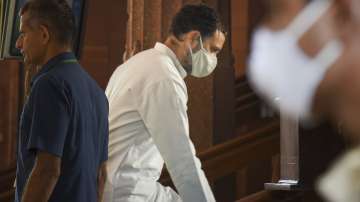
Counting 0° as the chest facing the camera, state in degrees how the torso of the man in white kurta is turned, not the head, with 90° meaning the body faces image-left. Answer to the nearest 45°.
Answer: approximately 270°

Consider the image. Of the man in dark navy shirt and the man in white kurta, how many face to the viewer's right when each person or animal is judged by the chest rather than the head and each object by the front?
1

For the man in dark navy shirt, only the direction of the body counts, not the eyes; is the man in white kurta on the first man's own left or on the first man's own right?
on the first man's own right

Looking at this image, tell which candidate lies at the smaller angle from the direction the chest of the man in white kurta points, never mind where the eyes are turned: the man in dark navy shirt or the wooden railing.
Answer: the wooden railing
